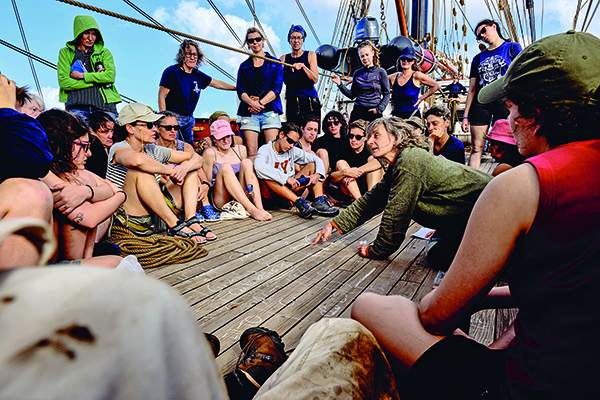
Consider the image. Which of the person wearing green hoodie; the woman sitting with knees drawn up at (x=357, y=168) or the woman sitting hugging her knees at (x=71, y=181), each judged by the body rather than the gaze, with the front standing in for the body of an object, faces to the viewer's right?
the woman sitting hugging her knees at (x=71, y=181)

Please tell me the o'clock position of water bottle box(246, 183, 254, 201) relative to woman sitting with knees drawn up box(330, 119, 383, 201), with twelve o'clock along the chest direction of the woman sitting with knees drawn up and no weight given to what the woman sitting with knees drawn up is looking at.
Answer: The water bottle is roughly at 2 o'clock from the woman sitting with knees drawn up.

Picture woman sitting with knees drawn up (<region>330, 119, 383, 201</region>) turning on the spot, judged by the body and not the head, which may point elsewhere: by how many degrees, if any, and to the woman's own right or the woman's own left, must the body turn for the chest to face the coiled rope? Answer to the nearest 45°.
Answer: approximately 45° to the woman's own right

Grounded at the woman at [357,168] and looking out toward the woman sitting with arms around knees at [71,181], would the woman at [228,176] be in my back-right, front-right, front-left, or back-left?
front-right

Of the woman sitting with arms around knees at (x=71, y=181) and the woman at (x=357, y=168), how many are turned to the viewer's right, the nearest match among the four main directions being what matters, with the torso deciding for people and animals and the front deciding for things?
1

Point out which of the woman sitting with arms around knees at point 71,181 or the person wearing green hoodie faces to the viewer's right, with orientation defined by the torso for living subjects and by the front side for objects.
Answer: the woman sitting with arms around knees

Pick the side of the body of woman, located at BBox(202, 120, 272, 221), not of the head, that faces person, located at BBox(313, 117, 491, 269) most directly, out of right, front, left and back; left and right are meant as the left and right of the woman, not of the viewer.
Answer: front

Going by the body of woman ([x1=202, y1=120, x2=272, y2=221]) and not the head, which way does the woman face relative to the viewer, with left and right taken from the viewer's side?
facing the viewer and to the right of the viewer

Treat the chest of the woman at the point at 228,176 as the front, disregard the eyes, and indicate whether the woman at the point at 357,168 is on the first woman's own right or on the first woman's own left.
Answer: on the first woman's own left

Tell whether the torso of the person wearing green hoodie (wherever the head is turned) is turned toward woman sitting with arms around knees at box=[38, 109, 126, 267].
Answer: yes

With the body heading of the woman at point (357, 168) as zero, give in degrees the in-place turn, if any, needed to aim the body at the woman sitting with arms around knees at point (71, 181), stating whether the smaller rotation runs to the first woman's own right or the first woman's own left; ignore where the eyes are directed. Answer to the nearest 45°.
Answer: approximately 45° to the first woman's own right

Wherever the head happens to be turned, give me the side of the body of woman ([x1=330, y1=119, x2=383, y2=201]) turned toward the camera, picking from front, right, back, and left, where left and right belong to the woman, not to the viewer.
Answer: front

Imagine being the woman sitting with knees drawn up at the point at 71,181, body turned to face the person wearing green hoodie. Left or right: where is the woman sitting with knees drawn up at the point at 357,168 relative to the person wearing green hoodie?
right

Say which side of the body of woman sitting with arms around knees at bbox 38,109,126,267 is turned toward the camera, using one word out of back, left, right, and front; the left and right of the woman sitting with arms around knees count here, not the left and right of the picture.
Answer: right
